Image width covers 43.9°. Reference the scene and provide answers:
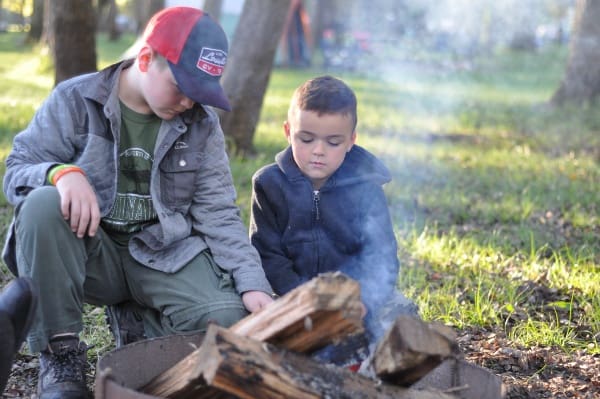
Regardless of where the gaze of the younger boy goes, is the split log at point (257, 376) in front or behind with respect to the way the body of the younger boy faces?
in front

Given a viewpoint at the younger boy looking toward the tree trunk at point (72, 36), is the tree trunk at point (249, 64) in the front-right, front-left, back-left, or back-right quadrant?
front-right

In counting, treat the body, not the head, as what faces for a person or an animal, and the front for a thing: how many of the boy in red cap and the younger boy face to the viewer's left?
0

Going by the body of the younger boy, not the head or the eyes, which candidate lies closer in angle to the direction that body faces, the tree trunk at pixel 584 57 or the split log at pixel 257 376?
the split log

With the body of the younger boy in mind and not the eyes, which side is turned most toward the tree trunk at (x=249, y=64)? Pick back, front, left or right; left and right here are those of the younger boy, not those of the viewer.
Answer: back

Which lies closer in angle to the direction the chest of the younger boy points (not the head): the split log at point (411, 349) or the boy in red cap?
the split log

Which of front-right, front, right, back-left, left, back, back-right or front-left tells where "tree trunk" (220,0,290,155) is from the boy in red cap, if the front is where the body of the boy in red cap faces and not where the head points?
back-left

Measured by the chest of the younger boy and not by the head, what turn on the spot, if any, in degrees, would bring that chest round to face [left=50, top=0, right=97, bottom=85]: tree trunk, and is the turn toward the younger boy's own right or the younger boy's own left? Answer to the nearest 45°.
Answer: approximately 135° to the younger boy's own right

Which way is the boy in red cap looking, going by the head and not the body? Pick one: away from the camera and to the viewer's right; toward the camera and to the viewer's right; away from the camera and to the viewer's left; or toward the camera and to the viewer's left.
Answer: toward the camera and to the viewer's right

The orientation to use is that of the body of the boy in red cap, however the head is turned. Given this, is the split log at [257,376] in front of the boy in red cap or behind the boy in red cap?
in front

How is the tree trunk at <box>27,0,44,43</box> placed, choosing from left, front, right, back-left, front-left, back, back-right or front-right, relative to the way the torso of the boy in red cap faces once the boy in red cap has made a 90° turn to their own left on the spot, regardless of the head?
front-left

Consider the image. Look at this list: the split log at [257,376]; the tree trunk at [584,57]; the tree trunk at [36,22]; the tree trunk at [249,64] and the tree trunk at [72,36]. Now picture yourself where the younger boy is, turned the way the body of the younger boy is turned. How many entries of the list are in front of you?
1

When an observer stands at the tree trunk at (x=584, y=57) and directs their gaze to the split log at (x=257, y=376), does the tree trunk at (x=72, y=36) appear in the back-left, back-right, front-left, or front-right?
front-right

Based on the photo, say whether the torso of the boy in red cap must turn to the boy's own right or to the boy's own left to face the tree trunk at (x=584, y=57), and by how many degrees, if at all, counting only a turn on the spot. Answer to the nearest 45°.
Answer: approximately 90° to the boy's own left

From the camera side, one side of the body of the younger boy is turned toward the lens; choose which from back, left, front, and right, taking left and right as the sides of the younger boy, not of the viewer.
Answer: front

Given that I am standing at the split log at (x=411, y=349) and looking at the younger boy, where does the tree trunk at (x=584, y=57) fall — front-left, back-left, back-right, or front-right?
front-right
